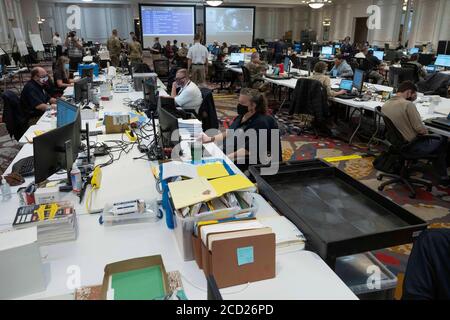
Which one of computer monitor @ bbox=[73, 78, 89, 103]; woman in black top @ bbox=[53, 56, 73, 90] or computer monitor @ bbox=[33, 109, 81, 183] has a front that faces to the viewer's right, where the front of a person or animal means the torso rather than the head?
the woman in black top

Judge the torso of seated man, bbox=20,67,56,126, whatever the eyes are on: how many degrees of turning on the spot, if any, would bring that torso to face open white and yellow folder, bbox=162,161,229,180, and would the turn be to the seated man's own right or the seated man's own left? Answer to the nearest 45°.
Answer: approximately 90° to the seated man's own right

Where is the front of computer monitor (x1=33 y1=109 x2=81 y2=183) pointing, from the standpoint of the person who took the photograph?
facing away from the viewer and to the left of the viewer

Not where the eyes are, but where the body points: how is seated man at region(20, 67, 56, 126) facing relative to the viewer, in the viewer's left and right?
facing to the right of the viewer

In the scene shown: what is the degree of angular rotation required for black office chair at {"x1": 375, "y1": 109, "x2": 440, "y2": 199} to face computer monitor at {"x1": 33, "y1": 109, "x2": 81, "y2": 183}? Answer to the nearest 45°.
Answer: approximately 135° to its right

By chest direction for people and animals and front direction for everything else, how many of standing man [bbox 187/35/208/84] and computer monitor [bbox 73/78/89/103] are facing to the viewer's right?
0

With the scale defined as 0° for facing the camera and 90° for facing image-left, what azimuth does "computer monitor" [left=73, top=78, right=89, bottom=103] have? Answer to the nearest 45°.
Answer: approximately 135°

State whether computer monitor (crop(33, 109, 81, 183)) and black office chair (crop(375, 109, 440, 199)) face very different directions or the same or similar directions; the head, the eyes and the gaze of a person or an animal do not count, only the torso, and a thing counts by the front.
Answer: very different directions

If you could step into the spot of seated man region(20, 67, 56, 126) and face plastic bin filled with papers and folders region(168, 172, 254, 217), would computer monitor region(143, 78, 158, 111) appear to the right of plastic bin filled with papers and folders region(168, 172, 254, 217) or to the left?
left

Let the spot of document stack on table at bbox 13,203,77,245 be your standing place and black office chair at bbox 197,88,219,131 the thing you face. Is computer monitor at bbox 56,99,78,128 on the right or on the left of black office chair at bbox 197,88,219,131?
left

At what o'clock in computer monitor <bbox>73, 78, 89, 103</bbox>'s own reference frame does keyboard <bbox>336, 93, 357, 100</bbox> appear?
The keyboard is roughly at 5 o'clock from the computer monitor.

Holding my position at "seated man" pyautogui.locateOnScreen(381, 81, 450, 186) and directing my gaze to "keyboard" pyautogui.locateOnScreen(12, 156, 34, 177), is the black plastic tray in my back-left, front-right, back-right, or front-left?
front-left

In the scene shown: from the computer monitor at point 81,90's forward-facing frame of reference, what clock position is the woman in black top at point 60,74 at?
The woman in black top is roughly at 1 o'clock from the computer monitor.

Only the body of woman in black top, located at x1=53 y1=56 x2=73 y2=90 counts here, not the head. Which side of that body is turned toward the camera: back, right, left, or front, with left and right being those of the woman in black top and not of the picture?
right
